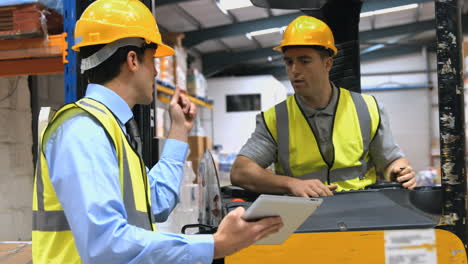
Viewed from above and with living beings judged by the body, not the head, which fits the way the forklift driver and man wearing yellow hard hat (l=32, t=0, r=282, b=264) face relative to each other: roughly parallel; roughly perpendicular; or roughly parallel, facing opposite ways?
roughly perpendicular

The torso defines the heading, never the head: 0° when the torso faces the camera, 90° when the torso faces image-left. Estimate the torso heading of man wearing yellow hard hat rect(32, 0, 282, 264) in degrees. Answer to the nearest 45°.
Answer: approximately 270°

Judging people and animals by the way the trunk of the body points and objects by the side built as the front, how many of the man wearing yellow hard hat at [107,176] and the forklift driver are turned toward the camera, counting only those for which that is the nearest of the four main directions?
1

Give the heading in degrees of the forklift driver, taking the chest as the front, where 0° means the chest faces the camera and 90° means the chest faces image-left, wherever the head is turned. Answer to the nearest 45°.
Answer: approximately 0°

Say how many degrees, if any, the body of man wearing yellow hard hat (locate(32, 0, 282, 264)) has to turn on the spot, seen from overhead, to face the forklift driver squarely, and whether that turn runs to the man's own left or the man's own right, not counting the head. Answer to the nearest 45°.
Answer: approximately 45° to the man's own left

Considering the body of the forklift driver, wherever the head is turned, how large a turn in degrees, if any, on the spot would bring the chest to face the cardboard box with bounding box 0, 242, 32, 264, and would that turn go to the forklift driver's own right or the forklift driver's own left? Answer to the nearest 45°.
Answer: approximately 90° to the forklift driver's own right

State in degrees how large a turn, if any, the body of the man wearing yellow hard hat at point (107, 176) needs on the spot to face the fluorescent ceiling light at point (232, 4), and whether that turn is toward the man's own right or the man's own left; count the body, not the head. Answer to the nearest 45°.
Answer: approximately 90° to the man's own left

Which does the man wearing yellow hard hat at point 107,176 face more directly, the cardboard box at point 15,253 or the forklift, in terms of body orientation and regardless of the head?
the forklift

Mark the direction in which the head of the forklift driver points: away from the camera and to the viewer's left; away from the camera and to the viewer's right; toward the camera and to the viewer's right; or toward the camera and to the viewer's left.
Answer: toward the camera and to the viewer's left
